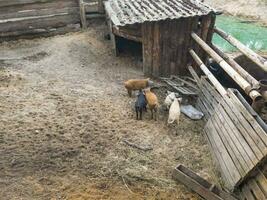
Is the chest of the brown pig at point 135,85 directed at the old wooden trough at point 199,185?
no

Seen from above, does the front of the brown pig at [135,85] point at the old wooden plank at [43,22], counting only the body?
no

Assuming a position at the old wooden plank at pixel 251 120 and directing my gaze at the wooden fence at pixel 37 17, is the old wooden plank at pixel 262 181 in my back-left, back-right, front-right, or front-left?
back-left

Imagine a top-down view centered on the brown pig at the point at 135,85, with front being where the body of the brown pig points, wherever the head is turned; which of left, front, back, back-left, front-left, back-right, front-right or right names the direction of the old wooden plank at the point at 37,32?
back-left

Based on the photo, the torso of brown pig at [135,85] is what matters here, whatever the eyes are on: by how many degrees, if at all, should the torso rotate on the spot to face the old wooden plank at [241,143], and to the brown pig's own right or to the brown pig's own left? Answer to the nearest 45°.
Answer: approximately 45° to the brown pig's own right

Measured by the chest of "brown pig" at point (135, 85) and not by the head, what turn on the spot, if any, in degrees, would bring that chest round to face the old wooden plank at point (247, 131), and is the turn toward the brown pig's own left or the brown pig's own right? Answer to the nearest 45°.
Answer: approximately 45° to the brown pig's own right

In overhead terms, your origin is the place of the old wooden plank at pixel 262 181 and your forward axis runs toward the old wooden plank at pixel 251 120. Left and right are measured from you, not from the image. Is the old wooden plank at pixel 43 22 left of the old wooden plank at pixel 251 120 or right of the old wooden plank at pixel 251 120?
left

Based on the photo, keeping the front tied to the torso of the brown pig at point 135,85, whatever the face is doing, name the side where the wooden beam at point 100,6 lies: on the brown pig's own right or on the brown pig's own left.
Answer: on the brown pig's own left

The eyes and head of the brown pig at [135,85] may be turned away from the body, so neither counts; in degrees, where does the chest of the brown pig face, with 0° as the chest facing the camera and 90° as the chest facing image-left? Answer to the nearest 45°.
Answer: approximately 270°
